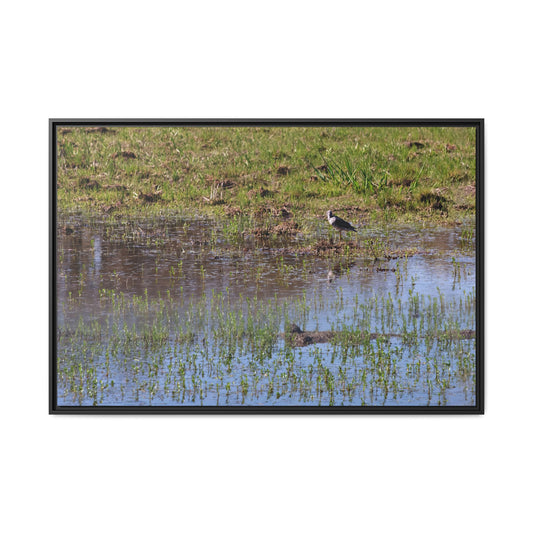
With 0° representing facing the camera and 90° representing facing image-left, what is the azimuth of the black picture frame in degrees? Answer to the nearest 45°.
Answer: approximately 0°
